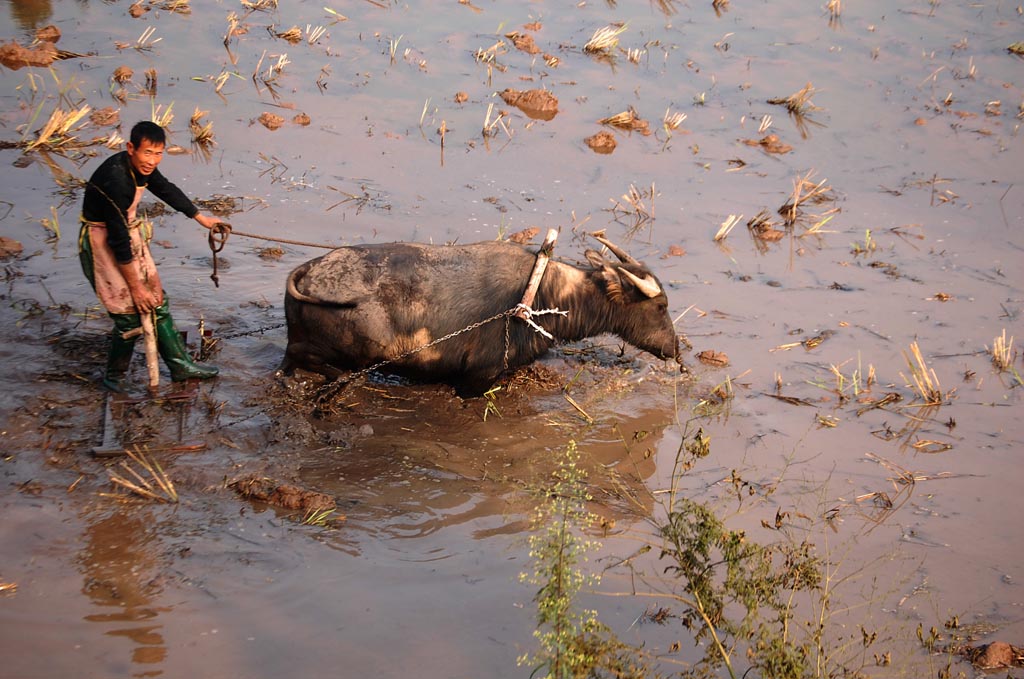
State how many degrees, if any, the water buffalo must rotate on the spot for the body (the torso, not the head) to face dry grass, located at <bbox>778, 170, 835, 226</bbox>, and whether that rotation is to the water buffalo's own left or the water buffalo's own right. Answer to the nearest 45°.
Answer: approximately 45° to the water buffalo's own left

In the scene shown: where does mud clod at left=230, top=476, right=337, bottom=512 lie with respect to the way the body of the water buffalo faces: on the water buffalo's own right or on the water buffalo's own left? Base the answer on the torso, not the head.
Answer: on the water buffalo's own right

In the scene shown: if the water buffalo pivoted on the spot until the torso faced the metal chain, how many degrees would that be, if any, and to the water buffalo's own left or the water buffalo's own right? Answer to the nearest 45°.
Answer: approximately 180°

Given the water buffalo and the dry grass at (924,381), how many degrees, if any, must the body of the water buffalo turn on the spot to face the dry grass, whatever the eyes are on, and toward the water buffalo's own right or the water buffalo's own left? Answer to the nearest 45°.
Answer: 0° — it already faces it

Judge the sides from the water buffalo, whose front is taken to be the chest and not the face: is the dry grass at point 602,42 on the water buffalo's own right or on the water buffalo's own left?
on the water buffalo's own left

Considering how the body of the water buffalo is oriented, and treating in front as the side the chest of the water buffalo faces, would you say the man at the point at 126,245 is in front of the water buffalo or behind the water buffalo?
behind

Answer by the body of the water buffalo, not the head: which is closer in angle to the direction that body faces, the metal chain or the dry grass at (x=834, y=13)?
the dry grass

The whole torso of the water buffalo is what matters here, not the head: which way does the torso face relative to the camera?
to the viewer's right

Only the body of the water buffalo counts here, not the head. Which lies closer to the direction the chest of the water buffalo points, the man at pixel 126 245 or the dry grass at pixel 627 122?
the dry grass

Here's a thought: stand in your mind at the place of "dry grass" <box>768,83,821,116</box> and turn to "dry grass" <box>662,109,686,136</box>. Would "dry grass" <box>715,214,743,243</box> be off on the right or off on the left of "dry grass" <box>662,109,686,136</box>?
left

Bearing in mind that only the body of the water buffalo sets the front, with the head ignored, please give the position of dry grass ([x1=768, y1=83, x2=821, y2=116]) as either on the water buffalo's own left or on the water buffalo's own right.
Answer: on the water buffalo's own left

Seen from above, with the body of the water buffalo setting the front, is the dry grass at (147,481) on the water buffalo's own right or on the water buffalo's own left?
on the water buffalo's own right

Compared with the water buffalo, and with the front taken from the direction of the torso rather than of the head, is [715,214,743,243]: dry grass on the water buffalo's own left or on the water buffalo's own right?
on the water buffalo's own left
